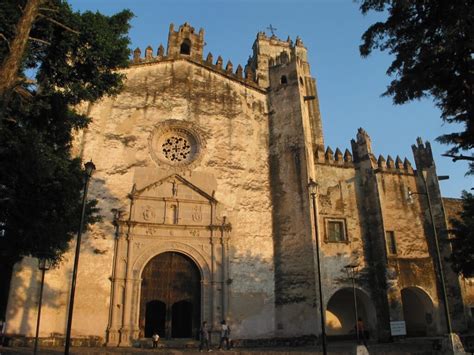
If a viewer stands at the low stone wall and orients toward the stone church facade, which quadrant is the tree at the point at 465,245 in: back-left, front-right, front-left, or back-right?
front-right

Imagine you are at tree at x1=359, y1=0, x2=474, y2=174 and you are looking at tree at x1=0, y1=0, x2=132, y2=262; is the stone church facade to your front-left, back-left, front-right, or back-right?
front-right

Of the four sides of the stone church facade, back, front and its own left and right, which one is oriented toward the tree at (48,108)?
front

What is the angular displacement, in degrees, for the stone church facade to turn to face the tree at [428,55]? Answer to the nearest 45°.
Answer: approximately 45° to its left

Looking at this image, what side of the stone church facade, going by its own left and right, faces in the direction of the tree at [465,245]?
left

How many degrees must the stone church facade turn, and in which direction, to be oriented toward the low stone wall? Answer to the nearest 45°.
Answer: approximately 45° to its right

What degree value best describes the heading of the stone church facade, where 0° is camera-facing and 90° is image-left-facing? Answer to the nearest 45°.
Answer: approximately 0°

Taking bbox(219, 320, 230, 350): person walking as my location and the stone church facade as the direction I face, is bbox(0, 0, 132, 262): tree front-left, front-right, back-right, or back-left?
back-left

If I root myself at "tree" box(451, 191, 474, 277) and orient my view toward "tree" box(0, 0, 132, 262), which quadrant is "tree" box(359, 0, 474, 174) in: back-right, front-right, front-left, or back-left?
front-left
